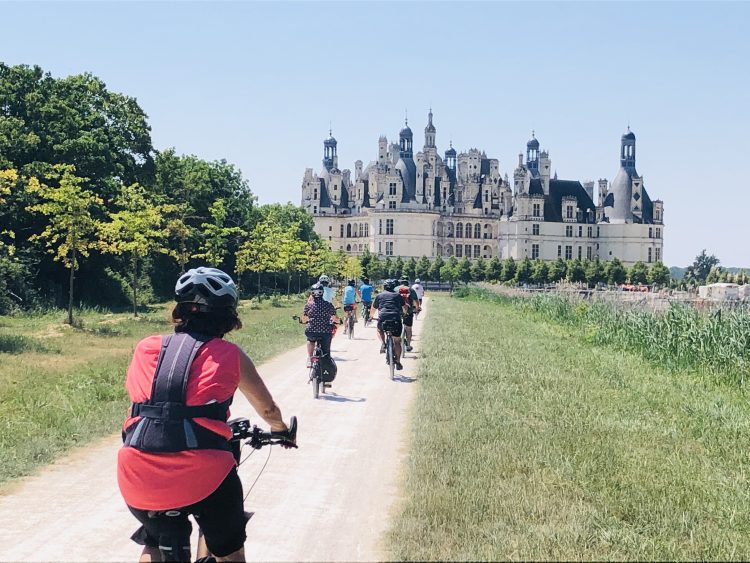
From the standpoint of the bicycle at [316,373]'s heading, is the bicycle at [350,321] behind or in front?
in front

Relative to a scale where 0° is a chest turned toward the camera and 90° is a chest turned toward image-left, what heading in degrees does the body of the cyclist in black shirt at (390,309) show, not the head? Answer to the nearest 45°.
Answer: approximately 180°

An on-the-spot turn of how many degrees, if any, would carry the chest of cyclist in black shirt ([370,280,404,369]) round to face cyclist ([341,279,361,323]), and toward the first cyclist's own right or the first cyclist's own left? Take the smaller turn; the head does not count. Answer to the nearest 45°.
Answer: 0° — they already face them

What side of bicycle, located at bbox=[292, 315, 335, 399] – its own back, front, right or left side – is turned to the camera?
back

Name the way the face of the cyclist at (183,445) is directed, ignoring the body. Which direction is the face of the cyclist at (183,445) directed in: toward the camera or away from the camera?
away from the camera

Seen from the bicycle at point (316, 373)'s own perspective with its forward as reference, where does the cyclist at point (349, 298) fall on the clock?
The cyclist is roughly at 12 o'clock from the bicycle.

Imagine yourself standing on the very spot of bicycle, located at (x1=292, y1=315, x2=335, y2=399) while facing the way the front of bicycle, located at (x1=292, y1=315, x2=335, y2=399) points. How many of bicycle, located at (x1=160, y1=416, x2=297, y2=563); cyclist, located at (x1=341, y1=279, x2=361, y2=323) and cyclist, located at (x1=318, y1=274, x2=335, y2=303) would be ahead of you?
2

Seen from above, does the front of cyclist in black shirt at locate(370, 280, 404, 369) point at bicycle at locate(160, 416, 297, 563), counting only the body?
no

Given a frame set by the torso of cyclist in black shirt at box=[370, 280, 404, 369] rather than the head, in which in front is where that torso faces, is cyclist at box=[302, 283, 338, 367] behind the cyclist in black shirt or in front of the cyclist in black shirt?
behind

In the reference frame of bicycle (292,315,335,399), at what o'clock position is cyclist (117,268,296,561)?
The cyclist is roughly at 6 o'clock from the bicycle.

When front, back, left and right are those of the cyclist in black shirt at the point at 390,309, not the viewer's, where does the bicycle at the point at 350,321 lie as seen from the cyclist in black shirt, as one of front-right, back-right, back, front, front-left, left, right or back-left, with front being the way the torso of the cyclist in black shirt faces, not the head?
front

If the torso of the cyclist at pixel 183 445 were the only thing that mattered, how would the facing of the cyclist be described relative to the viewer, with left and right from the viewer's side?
facing away from the viewer and to the right of the viewer

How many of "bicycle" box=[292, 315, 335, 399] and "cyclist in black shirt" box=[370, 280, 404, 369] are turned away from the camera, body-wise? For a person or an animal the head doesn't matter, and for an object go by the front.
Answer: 2

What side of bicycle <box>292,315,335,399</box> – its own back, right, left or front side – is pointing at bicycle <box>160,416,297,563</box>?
back

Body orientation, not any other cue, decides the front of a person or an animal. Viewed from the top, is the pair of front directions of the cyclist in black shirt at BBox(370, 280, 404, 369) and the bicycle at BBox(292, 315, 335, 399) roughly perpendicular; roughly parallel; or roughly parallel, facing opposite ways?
roughly parallel
